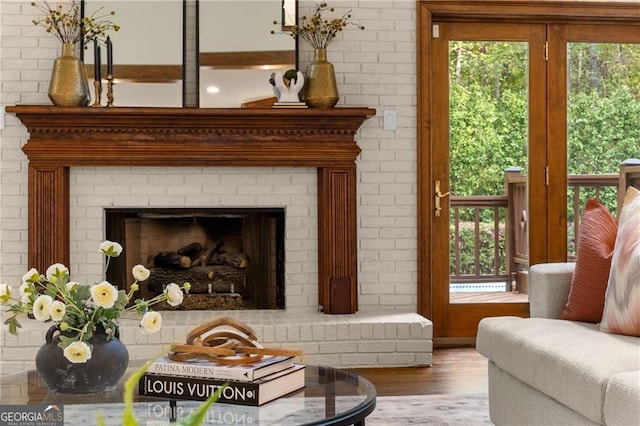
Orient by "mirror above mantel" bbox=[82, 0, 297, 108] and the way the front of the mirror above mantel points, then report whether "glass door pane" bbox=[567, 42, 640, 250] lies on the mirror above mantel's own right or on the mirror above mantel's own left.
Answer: on the mirror above mantel's own left

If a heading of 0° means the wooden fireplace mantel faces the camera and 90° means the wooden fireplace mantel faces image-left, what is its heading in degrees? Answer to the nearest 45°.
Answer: approximately 0°

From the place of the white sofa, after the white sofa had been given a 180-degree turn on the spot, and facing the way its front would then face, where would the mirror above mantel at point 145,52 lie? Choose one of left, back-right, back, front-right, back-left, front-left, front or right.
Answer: left

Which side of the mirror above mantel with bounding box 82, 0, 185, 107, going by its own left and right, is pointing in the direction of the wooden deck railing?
left

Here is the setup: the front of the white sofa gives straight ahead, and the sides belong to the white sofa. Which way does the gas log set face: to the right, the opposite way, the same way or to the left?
to the left

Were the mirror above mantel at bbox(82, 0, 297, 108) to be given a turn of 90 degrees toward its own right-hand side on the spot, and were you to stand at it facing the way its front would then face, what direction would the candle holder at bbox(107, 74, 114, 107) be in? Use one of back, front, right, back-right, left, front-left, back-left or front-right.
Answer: front

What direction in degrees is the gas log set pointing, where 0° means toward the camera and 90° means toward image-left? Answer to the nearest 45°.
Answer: approximately 0°

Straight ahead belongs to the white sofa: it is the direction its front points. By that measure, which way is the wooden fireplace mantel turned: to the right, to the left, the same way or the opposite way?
to the left

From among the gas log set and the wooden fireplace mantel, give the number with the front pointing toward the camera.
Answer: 2

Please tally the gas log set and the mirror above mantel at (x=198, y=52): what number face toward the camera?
2

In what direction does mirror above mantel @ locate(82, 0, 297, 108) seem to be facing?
toward the camera

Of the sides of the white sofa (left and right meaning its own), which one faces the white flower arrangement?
front

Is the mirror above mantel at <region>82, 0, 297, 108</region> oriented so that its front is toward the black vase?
yes

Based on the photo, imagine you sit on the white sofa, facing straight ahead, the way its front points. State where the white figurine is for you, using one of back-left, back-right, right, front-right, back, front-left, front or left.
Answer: right
